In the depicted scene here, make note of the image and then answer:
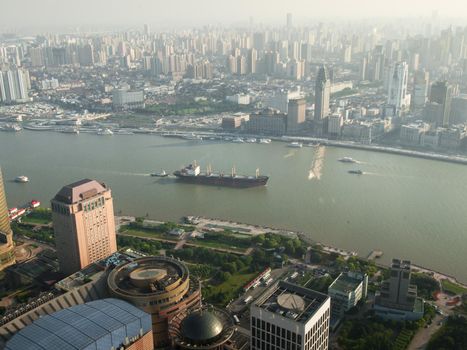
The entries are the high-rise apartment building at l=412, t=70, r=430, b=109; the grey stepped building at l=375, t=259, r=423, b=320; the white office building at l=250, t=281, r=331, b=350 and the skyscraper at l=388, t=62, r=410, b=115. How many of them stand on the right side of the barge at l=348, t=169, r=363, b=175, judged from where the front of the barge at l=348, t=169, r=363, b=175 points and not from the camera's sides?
2

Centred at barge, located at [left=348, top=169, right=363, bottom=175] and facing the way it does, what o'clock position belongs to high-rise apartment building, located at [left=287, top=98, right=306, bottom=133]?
The high-rise apartment building is roughly at 2 o'clock from the barge.

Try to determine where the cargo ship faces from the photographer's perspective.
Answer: facing to the right of the viewer

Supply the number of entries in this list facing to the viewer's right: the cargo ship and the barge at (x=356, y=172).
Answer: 1

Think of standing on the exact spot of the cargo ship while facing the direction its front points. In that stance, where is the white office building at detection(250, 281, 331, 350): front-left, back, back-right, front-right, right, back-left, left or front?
right

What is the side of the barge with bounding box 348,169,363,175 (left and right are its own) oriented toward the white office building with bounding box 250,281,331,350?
left

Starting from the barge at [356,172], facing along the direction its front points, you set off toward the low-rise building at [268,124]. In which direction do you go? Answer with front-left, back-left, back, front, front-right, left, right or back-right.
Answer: front-right

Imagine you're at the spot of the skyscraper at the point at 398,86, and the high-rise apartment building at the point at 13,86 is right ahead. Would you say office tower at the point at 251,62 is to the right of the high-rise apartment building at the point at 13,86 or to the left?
right

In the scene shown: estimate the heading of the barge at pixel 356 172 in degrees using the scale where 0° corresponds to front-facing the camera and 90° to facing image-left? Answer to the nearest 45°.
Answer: approximately 90°

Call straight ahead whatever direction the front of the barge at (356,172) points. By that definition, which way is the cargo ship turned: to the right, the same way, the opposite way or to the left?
the opposite way
